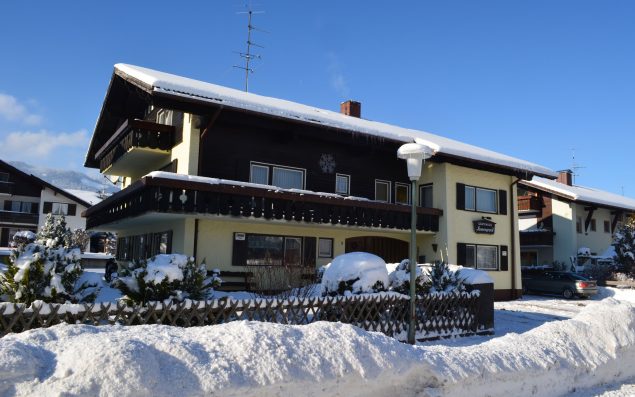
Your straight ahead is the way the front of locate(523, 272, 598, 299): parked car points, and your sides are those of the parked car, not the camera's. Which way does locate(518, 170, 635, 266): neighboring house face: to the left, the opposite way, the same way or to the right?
to the left

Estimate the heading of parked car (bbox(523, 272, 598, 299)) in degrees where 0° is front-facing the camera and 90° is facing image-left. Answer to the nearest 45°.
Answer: approximately 135°

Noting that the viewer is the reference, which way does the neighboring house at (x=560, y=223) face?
facing the viewer and to the left of the viewer

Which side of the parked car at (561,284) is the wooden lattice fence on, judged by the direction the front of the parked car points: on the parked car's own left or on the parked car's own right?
on the parked car's own left

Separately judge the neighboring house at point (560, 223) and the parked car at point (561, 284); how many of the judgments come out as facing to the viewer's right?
0

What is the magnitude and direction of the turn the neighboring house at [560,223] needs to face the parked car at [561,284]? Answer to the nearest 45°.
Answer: approximately 45° to its left

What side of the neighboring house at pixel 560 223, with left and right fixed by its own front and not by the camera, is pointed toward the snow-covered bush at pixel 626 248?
left

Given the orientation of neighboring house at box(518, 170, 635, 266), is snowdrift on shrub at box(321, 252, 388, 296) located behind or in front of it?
in front
